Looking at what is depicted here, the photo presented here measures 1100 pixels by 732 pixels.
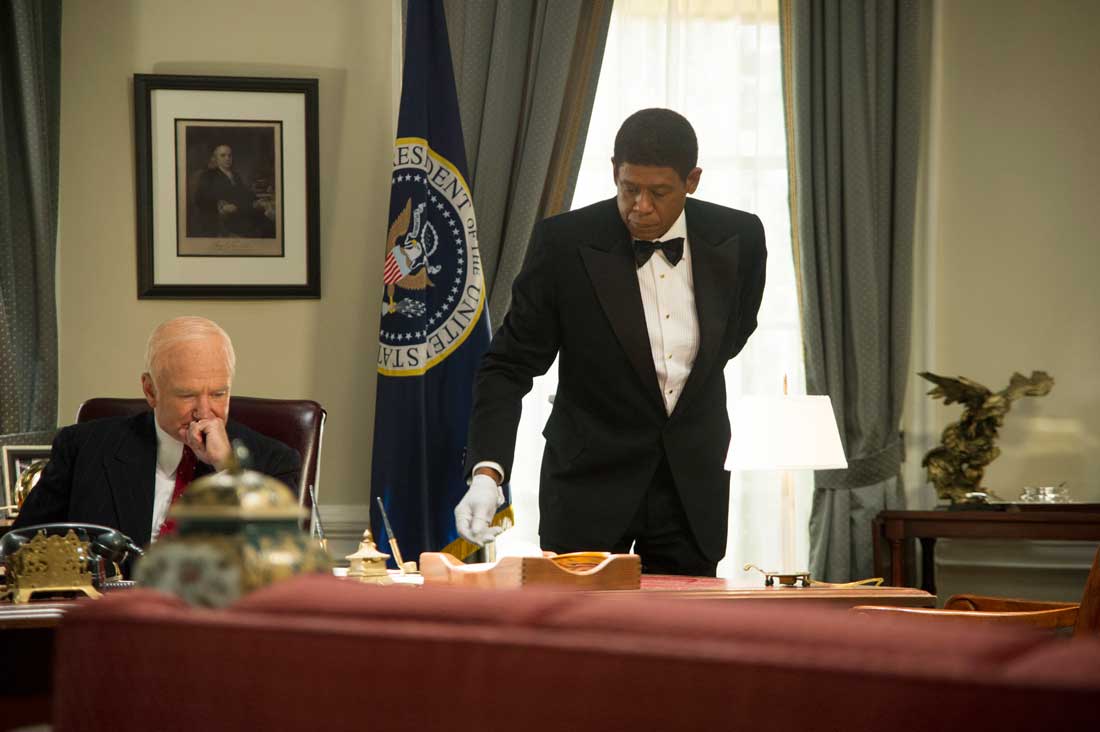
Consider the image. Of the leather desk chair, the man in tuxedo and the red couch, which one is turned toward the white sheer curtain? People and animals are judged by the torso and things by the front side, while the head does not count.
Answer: the red couch

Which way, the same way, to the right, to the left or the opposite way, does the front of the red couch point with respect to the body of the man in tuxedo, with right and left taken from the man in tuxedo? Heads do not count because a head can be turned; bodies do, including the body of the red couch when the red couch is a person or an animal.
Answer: the opposite way

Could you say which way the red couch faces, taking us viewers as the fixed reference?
facing away from the viewer

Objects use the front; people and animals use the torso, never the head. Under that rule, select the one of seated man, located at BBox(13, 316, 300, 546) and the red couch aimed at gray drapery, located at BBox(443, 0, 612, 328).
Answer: the red couch

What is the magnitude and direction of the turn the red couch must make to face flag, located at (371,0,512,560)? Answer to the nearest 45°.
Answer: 0° — it already faces it

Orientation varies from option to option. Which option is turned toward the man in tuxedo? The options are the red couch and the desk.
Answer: the red couch

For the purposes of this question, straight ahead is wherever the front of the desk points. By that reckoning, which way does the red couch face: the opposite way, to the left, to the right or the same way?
the opposite way

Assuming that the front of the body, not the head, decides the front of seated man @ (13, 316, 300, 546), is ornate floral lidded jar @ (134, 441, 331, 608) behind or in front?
in front
